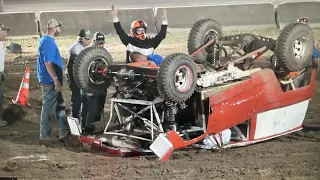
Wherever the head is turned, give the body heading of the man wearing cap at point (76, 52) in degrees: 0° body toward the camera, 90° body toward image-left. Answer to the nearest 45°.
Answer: approximately 270°

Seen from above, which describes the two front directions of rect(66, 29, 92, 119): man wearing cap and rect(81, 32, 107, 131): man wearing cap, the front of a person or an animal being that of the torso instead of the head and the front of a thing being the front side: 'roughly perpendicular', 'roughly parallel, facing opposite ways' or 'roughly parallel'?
roughly perpendicular

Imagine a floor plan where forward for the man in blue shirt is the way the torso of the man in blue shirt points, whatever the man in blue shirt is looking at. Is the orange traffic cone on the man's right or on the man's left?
on the man's left

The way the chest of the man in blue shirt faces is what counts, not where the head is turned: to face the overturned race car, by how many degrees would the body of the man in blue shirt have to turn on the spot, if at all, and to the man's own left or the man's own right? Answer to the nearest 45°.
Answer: approximately 45° to the man's own right

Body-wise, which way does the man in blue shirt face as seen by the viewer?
to the viewer's right

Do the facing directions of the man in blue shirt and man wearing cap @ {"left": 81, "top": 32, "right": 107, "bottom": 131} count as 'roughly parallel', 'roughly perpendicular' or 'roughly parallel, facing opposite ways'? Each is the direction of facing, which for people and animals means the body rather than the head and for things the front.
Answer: roughly perpendicular

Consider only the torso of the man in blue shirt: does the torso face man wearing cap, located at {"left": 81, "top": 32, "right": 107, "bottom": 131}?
yes

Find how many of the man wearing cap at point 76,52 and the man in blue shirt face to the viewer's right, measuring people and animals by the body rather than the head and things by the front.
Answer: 2

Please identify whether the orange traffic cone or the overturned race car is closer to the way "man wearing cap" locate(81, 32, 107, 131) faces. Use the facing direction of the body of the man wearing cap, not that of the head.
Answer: the overturned race car

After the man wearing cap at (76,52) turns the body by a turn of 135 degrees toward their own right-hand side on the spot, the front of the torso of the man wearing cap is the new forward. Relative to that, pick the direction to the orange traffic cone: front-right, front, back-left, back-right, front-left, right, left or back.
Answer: right
